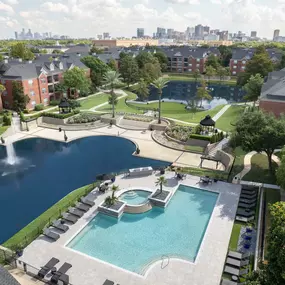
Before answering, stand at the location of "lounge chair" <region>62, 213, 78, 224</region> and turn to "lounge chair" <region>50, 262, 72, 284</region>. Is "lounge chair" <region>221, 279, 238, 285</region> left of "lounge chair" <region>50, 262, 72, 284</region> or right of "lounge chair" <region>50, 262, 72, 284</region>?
left

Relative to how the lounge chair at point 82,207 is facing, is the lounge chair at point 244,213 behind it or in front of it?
in front

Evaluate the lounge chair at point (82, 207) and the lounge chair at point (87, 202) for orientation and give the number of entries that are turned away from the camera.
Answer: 0

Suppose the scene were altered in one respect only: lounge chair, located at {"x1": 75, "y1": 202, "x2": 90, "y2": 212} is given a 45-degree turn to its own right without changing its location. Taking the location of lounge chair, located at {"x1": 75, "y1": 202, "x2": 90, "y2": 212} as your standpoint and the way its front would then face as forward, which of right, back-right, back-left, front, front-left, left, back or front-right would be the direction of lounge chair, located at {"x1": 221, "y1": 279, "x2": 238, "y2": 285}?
front-left

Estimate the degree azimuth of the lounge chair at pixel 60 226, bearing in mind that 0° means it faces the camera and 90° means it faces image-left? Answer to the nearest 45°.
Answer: approximately 315°

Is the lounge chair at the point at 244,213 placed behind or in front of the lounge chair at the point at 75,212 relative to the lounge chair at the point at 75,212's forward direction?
in front

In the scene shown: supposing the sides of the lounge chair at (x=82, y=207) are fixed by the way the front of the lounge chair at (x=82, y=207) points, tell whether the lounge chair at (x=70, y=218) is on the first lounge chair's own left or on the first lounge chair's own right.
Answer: on the first lounge chair's own right

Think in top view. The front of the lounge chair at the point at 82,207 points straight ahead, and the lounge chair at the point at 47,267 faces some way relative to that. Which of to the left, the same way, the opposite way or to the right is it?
to the left

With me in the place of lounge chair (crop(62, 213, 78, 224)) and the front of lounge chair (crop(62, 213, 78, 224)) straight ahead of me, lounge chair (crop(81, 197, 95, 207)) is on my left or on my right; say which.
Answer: on my left

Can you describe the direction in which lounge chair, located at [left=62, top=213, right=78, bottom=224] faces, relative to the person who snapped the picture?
facing the viewer and to the right of the viewer

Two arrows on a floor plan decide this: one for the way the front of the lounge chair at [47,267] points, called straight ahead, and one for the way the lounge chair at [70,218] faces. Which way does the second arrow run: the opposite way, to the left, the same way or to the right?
to the right

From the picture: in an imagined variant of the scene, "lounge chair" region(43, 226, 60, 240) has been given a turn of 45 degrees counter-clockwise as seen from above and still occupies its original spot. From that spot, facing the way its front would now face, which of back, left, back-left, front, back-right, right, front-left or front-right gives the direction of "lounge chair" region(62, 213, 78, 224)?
front-left

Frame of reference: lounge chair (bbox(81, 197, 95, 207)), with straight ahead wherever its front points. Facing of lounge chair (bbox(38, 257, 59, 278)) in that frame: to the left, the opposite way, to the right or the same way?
to the left

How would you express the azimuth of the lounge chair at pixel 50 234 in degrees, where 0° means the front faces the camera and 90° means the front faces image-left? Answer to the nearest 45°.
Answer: approximately 315°

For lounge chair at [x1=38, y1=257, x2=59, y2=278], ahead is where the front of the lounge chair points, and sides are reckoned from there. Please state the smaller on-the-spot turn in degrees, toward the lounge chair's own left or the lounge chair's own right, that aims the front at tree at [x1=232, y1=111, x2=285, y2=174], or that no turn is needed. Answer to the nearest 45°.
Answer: approximately 45° to the lounge chair's own right
